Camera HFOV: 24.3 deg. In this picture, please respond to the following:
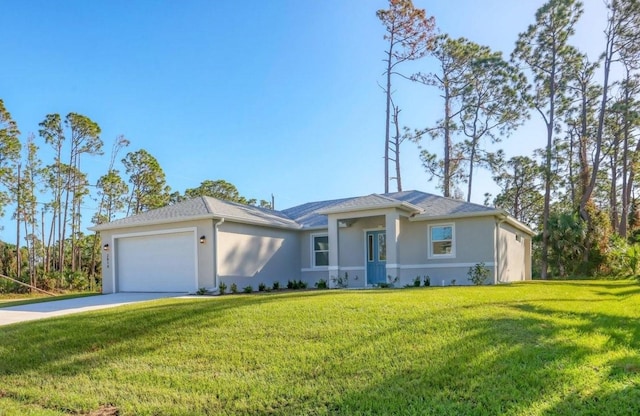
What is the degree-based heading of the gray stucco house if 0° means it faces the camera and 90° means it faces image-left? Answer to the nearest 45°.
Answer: approximately 45°
